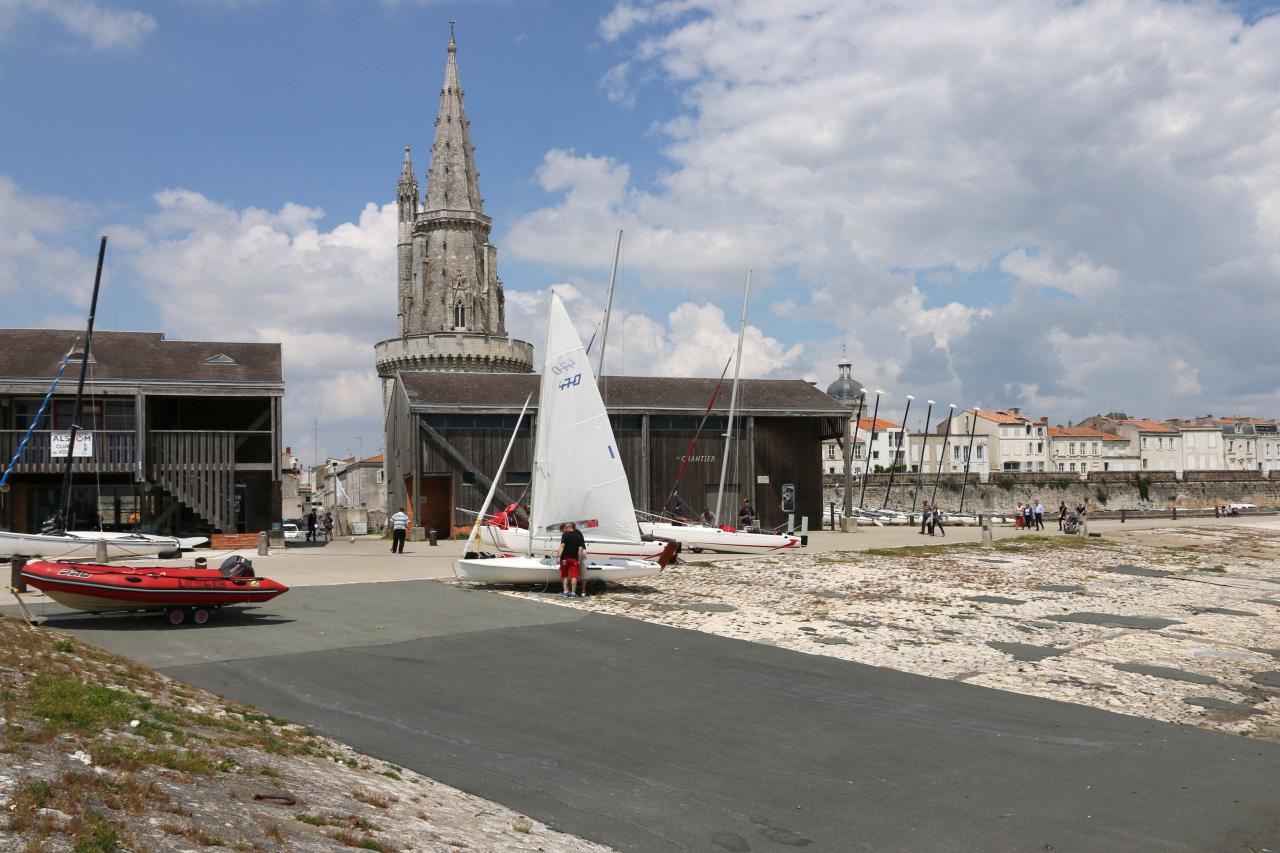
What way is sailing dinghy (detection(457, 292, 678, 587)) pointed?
to the viewer's left

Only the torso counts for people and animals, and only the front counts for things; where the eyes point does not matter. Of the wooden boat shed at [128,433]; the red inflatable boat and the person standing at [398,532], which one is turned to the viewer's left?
the red inflatable boat

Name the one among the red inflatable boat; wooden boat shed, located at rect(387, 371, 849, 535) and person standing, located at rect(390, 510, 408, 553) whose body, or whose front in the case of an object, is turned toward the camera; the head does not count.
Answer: the wooden boat shed

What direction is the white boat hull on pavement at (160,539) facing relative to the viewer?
to the viewer's left

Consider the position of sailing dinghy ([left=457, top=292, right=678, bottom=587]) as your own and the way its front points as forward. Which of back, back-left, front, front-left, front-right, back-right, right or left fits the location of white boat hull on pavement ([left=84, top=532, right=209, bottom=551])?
front-right

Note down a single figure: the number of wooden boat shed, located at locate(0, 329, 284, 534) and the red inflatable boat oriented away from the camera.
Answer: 0

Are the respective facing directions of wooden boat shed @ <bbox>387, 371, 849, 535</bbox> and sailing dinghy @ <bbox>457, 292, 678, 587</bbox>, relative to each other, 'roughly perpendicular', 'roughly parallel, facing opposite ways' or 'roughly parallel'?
roughly perpendicular

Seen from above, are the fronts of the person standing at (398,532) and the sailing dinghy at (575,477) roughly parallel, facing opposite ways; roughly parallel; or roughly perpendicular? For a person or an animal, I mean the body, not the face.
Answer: roughly perpendicular

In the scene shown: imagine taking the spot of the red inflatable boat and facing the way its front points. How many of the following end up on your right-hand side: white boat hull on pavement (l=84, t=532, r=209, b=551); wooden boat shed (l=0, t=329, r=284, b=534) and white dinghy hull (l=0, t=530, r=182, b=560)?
3

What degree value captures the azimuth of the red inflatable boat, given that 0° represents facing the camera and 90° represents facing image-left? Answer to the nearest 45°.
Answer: approximately 90°

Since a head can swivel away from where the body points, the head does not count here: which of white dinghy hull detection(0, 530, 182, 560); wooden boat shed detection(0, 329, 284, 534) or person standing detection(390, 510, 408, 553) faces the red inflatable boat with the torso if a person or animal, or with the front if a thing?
the wooden boat shed
